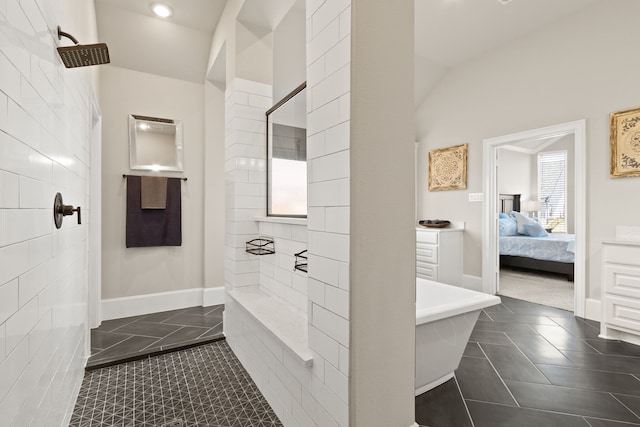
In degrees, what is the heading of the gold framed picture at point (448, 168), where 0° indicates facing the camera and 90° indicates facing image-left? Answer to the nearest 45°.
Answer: approximately 45°

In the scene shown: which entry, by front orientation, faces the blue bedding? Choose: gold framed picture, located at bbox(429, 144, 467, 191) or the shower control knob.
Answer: the shower control knob

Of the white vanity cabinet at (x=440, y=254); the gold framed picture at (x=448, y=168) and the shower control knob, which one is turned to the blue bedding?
the shower control knob

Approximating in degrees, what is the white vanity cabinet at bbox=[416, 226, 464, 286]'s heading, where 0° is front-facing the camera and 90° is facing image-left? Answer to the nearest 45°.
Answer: approximately 45°

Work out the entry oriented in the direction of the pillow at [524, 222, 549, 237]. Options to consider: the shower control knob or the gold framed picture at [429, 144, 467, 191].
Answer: the shower control knob

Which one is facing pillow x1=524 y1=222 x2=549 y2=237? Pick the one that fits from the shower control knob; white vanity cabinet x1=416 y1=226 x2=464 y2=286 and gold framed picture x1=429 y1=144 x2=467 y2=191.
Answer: the shower control knob

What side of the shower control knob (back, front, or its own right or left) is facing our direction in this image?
right
